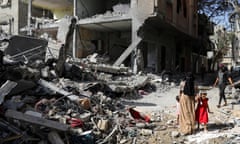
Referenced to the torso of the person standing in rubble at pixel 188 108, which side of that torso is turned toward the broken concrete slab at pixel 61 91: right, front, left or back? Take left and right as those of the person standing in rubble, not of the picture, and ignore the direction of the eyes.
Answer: left

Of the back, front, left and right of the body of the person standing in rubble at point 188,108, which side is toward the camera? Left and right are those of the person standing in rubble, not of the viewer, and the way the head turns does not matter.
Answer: back

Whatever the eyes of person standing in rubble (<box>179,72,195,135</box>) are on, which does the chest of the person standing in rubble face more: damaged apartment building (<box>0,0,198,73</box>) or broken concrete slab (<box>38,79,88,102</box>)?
the damaged apartment building

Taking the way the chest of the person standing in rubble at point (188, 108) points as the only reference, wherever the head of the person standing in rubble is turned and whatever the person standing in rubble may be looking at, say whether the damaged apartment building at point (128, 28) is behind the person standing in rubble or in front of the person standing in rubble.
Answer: in front

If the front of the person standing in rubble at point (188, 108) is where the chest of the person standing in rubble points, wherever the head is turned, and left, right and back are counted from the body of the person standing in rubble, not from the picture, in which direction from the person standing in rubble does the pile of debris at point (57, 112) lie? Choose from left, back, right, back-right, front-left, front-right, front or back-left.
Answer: left

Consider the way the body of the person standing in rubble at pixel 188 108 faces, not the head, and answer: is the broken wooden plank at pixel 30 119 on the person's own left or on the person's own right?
on the person's own left

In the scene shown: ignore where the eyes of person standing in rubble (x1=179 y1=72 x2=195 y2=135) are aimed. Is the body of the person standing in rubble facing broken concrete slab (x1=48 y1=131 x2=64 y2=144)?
no

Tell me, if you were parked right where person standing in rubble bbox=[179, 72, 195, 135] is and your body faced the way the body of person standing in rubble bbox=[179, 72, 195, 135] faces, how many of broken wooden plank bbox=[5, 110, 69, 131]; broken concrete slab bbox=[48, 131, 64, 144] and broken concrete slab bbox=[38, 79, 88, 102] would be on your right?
0

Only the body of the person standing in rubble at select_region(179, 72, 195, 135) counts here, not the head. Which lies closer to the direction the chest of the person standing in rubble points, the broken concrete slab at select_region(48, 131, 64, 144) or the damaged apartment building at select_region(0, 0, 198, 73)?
the damaged apartment building

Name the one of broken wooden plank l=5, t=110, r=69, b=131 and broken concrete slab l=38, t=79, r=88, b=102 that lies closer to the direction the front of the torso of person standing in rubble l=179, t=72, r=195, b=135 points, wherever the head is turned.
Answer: the broken concrete slab

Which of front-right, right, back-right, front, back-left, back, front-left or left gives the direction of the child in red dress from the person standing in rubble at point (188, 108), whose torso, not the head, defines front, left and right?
front-right

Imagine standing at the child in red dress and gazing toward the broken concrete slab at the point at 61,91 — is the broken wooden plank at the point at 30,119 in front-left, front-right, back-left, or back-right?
front-left
